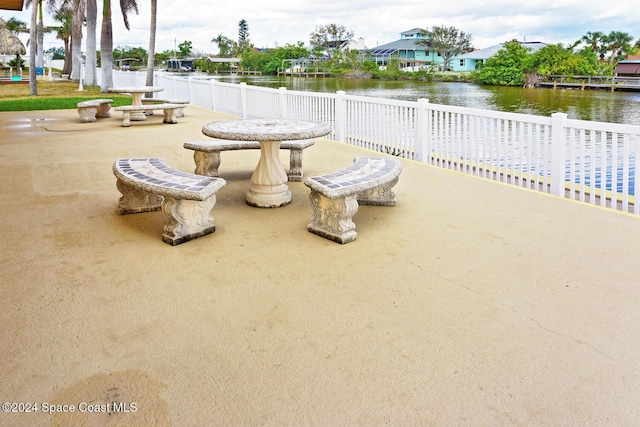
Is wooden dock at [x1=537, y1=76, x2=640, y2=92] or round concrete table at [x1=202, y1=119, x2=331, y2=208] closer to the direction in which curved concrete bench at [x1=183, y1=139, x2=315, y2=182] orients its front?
the round concrete table

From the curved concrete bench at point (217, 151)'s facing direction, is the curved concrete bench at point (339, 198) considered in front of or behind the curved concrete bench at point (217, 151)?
in front

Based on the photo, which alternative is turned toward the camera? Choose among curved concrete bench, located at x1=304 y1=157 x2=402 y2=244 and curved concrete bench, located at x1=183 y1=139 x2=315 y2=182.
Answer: curved concrete bench, located at x1=183 y1=139 x2=315 y2=182

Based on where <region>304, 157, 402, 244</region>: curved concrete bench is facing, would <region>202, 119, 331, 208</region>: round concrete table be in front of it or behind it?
in front

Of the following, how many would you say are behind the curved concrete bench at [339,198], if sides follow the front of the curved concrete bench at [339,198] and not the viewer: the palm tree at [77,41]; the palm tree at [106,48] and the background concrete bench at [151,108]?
0

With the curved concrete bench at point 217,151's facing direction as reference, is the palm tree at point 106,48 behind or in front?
behind

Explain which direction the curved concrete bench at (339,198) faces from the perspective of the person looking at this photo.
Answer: facing away from the viewer and to the left of the viewer

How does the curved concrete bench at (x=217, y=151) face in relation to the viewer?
toward the camera

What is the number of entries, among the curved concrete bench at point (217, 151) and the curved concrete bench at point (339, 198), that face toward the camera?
1

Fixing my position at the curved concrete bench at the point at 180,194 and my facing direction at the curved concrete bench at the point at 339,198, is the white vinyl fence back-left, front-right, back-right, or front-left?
front-left
